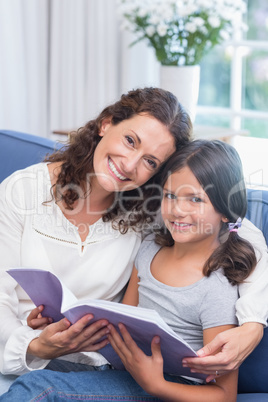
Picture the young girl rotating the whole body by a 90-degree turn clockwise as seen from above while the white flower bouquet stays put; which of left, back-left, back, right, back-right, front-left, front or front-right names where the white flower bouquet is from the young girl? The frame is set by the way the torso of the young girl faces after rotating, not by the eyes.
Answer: front-right

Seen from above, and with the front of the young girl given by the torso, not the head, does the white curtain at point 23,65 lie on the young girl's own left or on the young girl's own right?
on the young girl's own right

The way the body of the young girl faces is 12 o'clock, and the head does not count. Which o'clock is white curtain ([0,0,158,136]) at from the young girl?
The white curtain is roughly at 4 o'clock from the young girl.

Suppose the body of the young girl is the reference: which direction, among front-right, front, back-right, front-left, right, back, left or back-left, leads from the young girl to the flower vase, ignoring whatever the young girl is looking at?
back-right

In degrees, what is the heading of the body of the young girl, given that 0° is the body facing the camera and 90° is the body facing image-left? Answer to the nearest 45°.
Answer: approximately 45°
